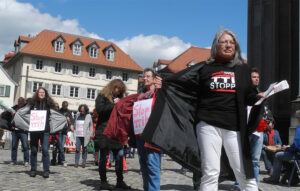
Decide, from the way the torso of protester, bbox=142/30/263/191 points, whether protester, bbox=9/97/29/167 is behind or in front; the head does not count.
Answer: behind

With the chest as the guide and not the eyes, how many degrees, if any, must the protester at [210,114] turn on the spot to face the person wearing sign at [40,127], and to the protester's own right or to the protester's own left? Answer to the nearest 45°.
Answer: approximately 135° to the protester's own right

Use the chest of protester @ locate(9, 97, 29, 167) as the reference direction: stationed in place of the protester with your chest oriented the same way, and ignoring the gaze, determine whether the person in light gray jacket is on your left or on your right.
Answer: on your left

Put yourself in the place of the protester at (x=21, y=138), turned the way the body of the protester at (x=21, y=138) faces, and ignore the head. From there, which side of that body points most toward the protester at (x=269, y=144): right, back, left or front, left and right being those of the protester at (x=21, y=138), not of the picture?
left

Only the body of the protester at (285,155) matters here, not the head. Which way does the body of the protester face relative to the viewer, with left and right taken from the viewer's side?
facing to the left of the viewer

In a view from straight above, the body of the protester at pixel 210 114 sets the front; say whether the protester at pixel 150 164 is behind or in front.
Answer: behind

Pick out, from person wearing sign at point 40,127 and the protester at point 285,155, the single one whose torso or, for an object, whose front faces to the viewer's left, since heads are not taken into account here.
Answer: the protester
